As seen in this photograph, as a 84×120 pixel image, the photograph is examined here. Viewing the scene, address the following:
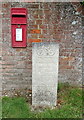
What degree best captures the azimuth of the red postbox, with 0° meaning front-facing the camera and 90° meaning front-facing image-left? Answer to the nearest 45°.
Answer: approximately 0°

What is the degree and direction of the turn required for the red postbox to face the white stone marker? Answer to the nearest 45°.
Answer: approximately 45° to its left
